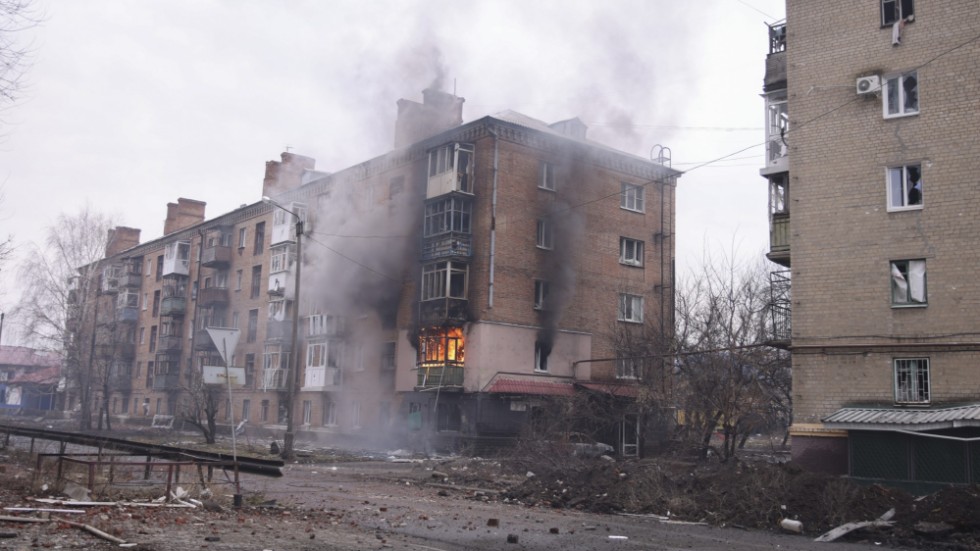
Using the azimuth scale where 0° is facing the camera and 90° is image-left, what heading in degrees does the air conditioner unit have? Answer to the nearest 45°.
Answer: approximately 0°

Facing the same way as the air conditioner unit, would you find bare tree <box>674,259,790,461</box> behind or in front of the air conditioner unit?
behind

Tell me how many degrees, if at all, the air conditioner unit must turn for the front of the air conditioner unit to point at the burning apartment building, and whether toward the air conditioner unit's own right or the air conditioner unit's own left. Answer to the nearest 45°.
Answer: approximately 135° to the air conditioner unit's own right
